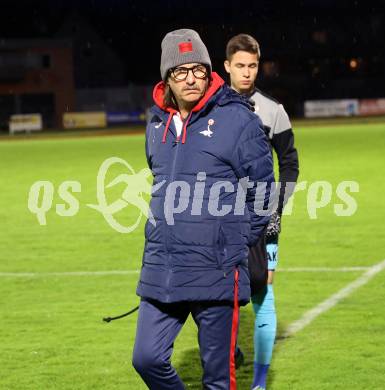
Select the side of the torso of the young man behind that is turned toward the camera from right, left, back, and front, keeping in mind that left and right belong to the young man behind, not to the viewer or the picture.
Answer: front
